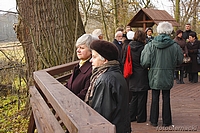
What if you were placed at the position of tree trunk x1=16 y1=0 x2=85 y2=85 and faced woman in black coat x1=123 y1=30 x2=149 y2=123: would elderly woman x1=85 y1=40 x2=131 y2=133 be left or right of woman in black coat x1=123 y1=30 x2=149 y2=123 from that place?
right

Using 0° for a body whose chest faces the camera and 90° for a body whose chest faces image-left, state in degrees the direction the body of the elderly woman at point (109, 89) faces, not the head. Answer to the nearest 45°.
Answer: approximately 90°

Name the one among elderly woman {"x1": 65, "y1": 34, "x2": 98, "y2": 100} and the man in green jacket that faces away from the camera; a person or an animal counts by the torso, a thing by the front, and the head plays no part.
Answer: the man in green jacket

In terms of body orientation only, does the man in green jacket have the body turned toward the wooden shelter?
yes

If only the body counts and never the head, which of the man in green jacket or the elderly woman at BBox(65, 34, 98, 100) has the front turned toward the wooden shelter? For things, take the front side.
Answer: the man in green jacket

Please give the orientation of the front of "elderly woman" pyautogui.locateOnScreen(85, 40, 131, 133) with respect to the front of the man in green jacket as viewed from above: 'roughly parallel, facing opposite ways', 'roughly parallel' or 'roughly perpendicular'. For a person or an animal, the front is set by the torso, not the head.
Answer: roughly perpendicular

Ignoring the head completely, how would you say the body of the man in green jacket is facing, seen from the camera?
away from the camera

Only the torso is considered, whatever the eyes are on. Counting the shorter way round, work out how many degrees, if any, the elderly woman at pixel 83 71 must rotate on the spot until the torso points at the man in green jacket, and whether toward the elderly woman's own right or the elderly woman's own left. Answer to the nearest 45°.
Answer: approximately 180°

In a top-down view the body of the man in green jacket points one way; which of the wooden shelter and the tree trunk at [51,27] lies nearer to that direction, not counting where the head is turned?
the wooden shelter

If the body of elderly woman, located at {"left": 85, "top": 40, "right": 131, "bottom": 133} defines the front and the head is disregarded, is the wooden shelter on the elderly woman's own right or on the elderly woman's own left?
on the elderly woman's own right

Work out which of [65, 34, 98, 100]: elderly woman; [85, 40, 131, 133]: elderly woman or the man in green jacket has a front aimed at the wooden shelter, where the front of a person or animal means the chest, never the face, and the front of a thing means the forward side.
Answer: the man in green jacket

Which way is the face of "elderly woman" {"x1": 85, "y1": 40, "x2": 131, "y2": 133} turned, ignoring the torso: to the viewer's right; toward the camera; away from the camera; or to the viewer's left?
to the viewer's left

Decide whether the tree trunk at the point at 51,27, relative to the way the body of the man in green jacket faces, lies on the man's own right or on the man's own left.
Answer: on the man's own left

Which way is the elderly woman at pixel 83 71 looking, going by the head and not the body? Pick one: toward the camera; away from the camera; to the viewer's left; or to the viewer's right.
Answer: to the viewer's left

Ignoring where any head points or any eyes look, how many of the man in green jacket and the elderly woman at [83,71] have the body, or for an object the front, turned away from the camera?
1
